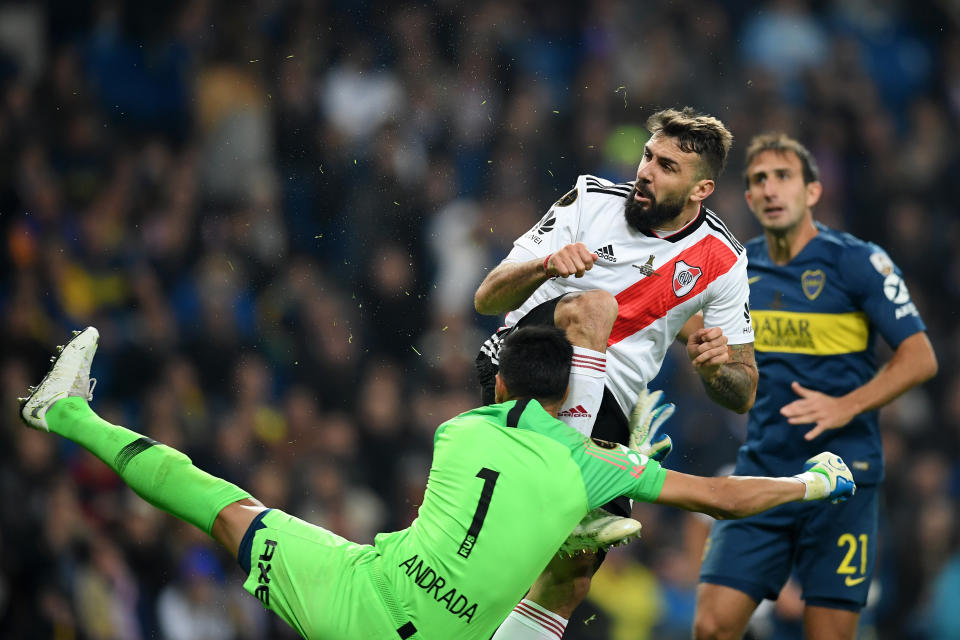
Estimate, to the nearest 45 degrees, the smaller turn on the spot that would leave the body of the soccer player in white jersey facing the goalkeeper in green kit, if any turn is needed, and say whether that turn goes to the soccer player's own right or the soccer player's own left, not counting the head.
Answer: approximately 45° to the soccer player's own right

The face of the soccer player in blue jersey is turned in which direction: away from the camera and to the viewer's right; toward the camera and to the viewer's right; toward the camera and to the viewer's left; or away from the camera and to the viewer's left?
toward the camera and to the viewer's left

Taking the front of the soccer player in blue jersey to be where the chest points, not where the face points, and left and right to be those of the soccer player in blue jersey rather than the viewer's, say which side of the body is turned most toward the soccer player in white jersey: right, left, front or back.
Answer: front

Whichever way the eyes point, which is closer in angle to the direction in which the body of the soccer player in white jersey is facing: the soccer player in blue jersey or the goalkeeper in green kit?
the goalkeeper in green kit

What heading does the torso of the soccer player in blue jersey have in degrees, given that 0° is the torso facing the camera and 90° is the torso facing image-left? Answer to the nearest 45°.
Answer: approximately 45°

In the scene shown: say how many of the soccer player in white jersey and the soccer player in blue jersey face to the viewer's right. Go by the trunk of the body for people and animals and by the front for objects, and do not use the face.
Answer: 0

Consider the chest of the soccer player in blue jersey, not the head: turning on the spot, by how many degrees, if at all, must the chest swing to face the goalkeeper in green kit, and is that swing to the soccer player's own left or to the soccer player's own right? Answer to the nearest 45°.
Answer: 0° — they already face them

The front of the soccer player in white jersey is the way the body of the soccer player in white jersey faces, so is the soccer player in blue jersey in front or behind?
behind
